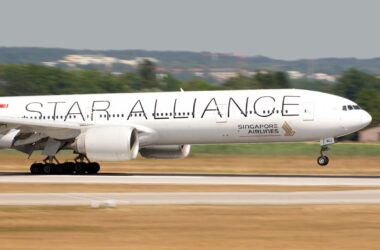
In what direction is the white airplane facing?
to the viewer's right
